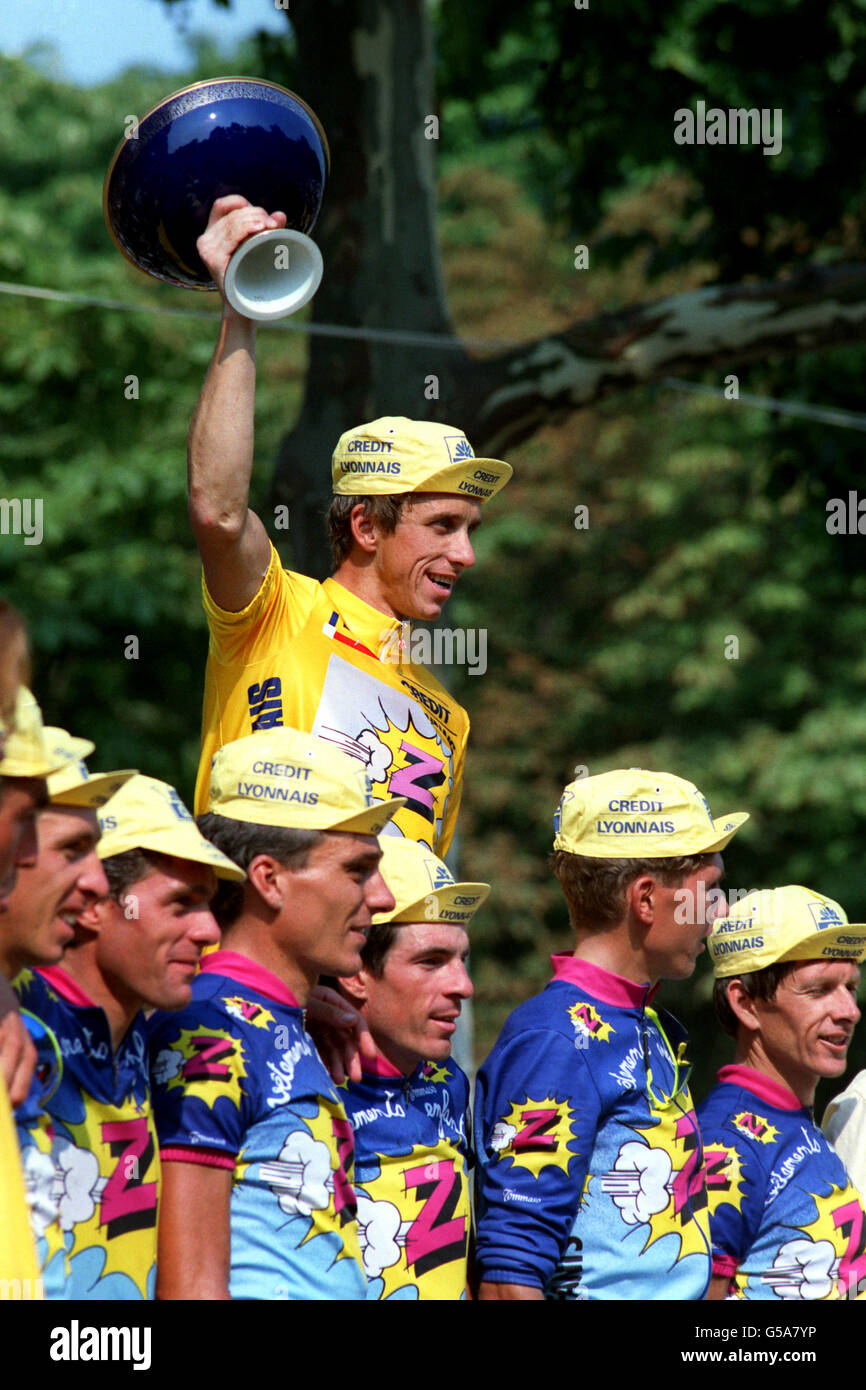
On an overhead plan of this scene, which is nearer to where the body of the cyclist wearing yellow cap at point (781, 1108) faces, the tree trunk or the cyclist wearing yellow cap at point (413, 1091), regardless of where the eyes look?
the cyclist wearing yellow cap

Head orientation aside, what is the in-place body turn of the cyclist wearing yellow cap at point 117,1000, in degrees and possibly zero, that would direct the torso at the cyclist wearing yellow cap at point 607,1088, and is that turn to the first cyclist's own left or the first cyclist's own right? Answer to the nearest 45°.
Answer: approximately 90° to the first cyclist's own left

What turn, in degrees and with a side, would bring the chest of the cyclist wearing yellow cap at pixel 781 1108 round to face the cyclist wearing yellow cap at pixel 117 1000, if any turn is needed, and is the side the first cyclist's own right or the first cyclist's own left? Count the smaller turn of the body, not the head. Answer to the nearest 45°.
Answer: approximately 90° to the first cyclist's own right

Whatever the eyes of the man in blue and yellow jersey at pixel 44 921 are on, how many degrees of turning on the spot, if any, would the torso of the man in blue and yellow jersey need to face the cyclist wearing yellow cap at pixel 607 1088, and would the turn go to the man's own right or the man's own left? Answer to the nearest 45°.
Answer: approximately 45° to the man's own left

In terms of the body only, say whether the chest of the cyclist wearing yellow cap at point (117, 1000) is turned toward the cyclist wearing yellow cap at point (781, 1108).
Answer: no

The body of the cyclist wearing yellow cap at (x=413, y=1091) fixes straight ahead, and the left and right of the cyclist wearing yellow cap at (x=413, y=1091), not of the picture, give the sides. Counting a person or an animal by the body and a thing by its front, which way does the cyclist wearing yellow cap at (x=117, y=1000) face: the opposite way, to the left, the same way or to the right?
the same way

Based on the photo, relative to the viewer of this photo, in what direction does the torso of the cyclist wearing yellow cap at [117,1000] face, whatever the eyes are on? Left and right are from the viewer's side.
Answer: facing the viewer and to the right of the viewer

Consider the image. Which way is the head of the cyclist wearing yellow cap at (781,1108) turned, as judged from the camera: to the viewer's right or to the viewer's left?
to the viewer's right

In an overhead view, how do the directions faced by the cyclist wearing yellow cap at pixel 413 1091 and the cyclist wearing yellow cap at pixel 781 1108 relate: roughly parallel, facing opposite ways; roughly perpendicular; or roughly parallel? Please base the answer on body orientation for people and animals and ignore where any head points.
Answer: roughly parallel

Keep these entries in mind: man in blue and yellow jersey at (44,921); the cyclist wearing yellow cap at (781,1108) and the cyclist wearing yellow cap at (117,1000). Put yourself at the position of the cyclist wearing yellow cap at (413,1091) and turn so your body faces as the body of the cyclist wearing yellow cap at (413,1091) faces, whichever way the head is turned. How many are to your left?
1

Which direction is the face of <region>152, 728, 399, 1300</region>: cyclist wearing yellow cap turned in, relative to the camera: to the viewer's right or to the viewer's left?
to the viewer's right

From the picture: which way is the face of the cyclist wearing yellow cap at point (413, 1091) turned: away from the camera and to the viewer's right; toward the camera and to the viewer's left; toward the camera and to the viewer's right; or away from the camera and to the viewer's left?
toward the camera and to the viewer's right

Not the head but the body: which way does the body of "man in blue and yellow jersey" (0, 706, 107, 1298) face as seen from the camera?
to the viewer's right

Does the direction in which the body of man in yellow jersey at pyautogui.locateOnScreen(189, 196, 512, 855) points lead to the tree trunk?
no

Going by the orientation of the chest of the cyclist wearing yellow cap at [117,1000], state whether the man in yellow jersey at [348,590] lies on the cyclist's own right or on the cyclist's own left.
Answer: on the cyclist's own left

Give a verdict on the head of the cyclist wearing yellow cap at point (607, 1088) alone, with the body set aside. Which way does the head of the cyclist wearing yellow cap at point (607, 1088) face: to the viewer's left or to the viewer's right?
to the viewer's right
